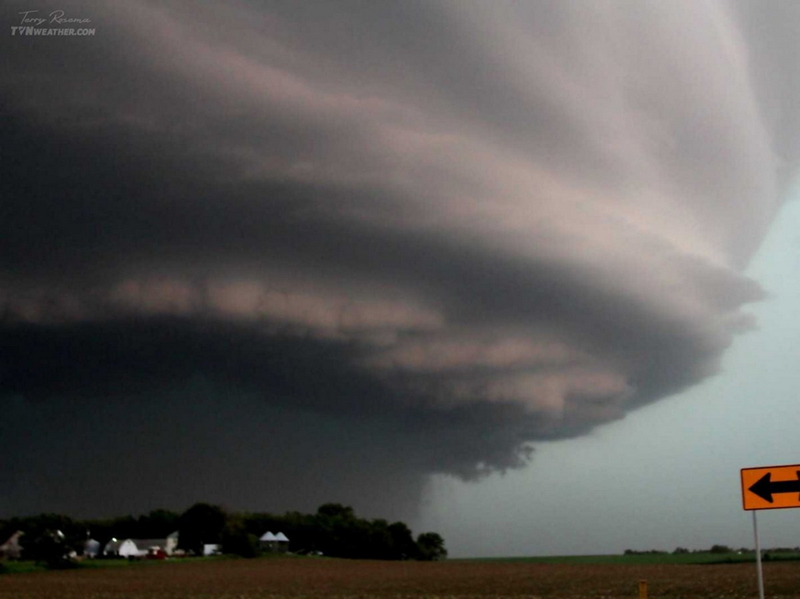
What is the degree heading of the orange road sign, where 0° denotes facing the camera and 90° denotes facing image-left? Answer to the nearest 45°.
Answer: approximately 0°
